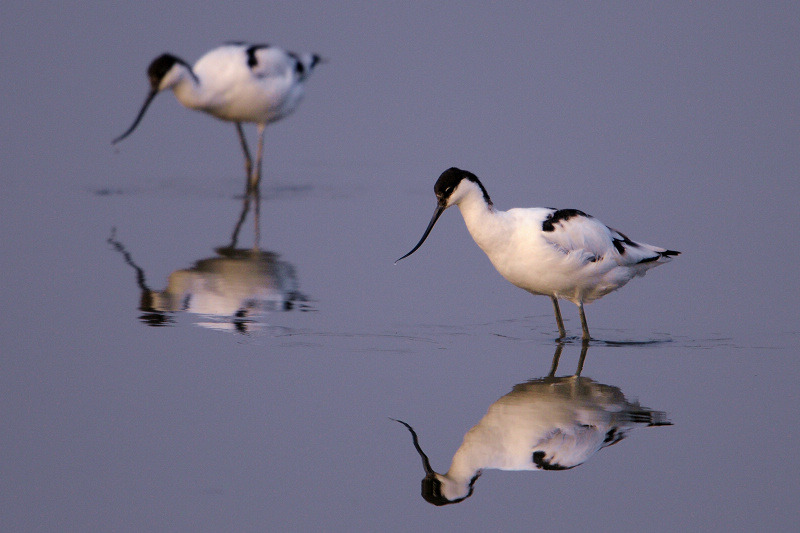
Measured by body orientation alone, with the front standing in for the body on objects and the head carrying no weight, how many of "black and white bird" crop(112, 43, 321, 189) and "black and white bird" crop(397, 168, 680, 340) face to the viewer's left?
2

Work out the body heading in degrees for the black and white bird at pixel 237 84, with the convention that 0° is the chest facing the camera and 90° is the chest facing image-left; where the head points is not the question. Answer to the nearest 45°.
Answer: approximately 90°

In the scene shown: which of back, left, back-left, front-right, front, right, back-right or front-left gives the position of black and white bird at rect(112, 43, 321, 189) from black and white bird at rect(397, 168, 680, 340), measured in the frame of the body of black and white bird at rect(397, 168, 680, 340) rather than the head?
front-right

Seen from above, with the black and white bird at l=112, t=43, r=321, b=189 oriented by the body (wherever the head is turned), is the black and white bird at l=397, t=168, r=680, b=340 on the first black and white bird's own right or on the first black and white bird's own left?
on the first black and white bird's own left

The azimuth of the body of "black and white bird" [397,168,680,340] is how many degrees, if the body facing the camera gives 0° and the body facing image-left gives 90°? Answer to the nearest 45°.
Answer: approximately 90°
